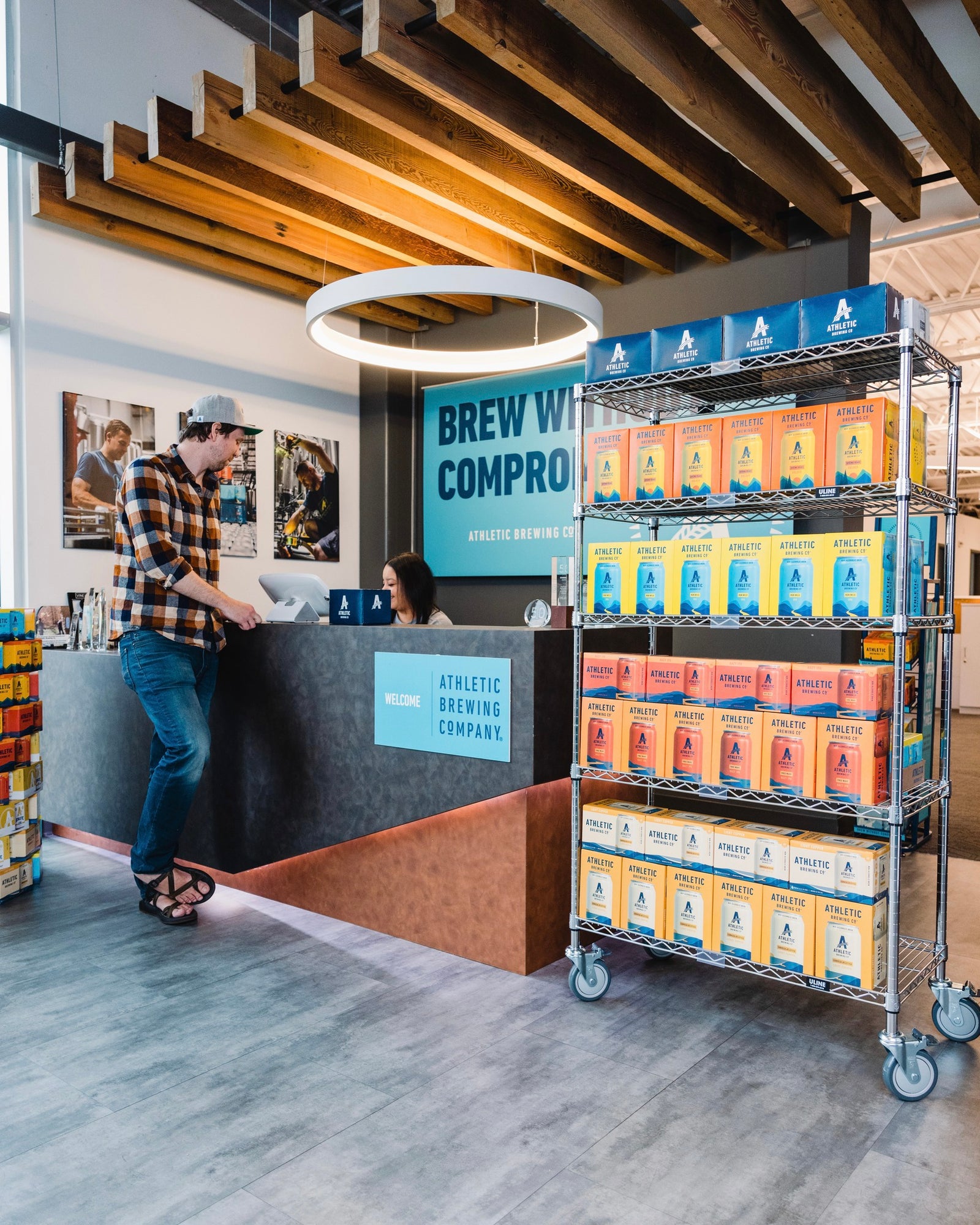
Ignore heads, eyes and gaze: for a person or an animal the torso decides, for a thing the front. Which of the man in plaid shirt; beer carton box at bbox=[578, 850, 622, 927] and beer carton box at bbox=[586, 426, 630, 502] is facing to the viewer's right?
the man in plaid shirt

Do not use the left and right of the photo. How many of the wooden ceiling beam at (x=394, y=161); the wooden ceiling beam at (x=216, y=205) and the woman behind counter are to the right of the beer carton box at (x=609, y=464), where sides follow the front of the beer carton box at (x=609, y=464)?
3

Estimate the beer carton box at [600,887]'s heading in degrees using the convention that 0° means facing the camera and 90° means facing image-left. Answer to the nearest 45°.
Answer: approximately 45°

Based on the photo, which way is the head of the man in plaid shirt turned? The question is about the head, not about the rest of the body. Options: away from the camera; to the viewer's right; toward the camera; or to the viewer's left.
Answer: to the viewer's right

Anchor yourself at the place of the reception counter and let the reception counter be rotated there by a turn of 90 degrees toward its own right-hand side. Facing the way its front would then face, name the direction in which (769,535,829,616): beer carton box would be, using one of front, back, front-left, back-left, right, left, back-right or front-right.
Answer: back

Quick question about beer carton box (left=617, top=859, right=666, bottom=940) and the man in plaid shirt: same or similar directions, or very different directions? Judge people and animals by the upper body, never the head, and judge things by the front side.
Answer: very different directions

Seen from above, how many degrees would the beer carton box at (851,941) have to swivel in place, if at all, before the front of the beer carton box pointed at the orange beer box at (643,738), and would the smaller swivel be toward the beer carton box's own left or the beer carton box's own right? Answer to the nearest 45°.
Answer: approximately 45° to the beer carton box's own right

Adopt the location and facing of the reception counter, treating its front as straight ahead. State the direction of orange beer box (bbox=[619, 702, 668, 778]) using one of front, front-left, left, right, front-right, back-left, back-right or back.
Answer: left

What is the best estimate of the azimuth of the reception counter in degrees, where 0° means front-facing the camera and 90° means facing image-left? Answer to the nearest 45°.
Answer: approximately 45°
